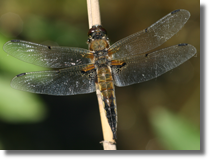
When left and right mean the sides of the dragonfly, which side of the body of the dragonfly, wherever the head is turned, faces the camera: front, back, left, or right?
back
